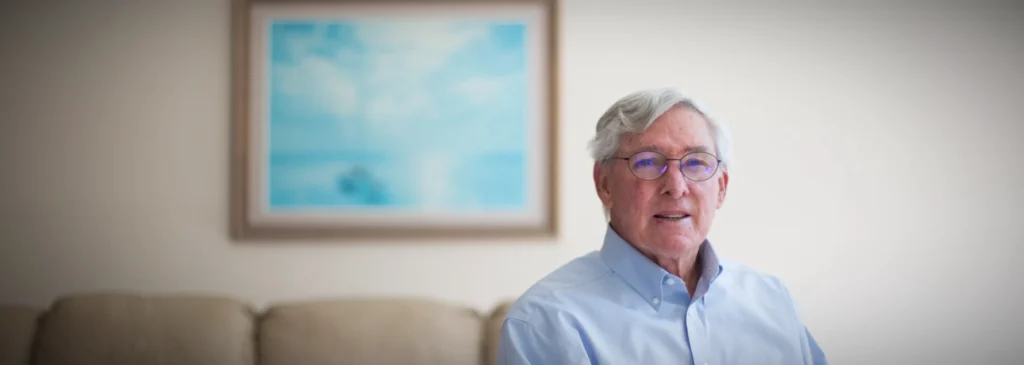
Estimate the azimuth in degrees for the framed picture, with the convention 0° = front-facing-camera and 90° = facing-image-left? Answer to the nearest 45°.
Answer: approximately 0°

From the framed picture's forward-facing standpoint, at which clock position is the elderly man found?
The elderly man is roughly at 11 o'clock from the framed picture.
